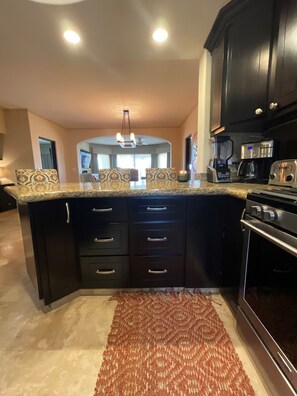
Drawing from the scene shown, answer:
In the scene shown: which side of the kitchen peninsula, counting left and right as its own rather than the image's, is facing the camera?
front

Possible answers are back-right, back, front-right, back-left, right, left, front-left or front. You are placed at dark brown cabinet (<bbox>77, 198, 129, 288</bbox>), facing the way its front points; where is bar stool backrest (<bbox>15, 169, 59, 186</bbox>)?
back-right

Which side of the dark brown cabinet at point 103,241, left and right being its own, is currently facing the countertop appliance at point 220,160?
left

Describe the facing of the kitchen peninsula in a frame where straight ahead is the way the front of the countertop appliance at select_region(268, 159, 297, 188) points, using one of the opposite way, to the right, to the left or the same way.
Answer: to the left

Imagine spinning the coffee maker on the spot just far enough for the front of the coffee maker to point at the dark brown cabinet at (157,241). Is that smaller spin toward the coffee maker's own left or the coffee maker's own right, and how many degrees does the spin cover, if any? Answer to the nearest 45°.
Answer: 0° — it already faces it

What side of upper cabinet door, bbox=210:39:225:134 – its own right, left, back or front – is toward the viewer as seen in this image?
left

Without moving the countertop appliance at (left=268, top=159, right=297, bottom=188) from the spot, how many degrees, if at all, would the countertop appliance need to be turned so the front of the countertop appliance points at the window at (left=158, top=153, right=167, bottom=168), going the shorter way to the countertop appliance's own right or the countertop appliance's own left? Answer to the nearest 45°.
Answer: approximately 90° to the countertop appliance's own right

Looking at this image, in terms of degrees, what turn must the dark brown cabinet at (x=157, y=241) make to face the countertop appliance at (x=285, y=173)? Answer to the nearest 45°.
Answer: approximately 90° to its left

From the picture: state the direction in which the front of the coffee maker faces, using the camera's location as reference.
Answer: facing the viewer and to the left of the viewer

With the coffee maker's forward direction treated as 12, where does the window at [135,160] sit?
The window is roughly at 3 o'clock from the coffee maker.

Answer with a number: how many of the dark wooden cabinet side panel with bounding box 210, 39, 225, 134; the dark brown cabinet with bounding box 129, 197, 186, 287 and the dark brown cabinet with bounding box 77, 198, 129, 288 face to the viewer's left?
1

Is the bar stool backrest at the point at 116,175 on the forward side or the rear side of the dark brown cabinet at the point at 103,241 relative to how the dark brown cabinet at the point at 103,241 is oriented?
on the rear side

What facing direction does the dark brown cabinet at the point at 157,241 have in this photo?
toward the camera

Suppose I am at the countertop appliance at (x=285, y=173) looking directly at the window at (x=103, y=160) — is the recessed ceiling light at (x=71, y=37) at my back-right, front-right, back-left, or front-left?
front-left

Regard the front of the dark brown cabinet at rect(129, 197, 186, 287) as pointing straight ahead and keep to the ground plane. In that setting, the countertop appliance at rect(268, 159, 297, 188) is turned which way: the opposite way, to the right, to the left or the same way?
to the right

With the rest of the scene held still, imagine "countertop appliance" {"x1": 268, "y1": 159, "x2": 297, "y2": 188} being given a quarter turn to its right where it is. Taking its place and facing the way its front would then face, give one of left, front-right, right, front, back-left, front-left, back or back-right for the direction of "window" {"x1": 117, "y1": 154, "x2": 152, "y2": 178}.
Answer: front
